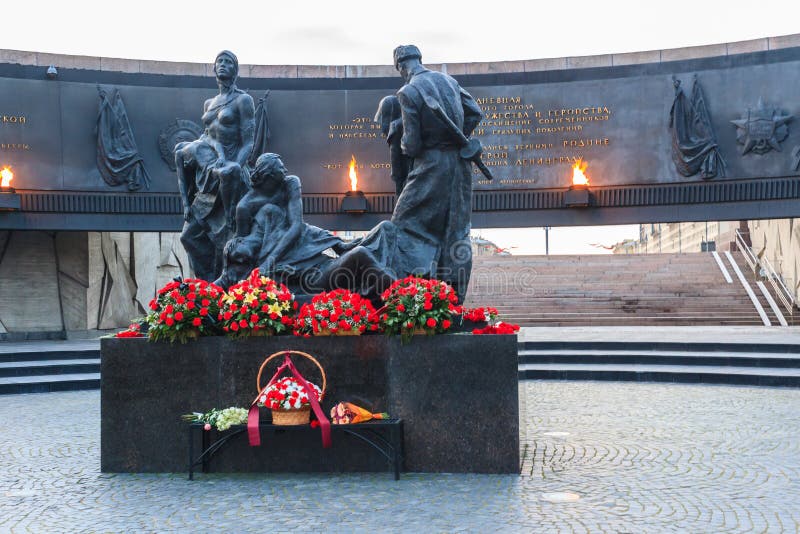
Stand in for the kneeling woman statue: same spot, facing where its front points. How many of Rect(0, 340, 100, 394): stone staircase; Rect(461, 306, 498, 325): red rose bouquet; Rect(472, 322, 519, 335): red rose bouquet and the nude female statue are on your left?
2

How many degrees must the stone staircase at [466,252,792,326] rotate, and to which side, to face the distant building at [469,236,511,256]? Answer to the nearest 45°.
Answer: approximately 135° to its right

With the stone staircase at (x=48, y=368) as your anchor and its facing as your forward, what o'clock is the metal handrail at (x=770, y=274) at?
The metal handrail is roughly at 9 o'clock from the stone staircase.

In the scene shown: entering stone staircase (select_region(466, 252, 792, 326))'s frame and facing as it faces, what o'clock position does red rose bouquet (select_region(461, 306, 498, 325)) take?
The red rose bouquet is roughly at 12 o'clock from the stone staircase.

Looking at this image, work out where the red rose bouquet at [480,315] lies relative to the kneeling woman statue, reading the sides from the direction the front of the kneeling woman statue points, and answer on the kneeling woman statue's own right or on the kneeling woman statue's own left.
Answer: on the kneeling woman statue's own left

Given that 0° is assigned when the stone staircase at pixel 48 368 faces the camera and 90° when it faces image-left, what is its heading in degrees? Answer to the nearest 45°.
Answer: approximately 0°

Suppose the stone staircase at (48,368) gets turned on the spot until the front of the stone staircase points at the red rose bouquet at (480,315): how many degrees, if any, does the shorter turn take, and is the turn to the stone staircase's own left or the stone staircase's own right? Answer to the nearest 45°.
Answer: approximately 45° to the stone staircase's own left

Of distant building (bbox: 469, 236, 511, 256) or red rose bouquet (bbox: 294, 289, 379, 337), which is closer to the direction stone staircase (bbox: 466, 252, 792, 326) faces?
the red rose bouquet

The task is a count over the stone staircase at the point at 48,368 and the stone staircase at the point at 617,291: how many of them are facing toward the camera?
2
